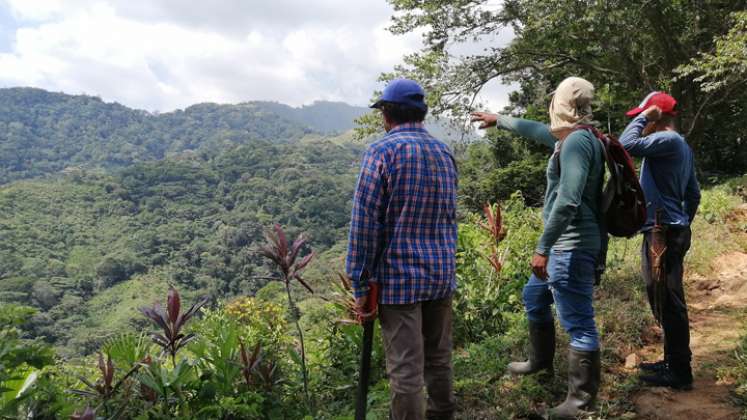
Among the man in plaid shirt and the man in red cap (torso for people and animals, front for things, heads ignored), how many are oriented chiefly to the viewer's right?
0

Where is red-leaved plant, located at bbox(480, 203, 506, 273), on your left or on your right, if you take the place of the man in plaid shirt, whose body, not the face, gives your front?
on your right

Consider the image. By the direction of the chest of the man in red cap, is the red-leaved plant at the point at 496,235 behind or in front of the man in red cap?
in front

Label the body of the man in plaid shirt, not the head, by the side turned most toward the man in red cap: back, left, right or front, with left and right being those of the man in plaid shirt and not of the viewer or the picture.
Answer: right

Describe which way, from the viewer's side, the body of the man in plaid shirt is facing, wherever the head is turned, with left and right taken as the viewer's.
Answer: facing away from the viewer and to the left of the viewer

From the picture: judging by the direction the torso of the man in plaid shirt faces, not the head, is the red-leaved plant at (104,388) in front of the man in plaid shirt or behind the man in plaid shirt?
in front

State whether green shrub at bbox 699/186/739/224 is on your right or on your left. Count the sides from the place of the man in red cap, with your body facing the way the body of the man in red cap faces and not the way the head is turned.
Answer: on your right

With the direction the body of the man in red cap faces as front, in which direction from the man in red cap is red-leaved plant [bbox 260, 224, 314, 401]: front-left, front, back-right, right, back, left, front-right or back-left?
front-left

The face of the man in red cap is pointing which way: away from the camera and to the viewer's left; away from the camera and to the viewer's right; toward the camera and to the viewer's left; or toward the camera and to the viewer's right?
away from the camera and to the viewer's left

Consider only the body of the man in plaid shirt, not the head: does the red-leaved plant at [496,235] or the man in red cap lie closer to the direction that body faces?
the red-leaved plant

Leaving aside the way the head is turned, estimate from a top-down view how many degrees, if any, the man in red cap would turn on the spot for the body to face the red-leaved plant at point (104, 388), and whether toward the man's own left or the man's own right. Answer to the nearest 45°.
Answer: approximately 45° to the man's own left

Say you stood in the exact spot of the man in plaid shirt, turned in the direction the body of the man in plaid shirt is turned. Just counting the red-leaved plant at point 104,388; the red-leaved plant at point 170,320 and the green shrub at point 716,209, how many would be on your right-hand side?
1
